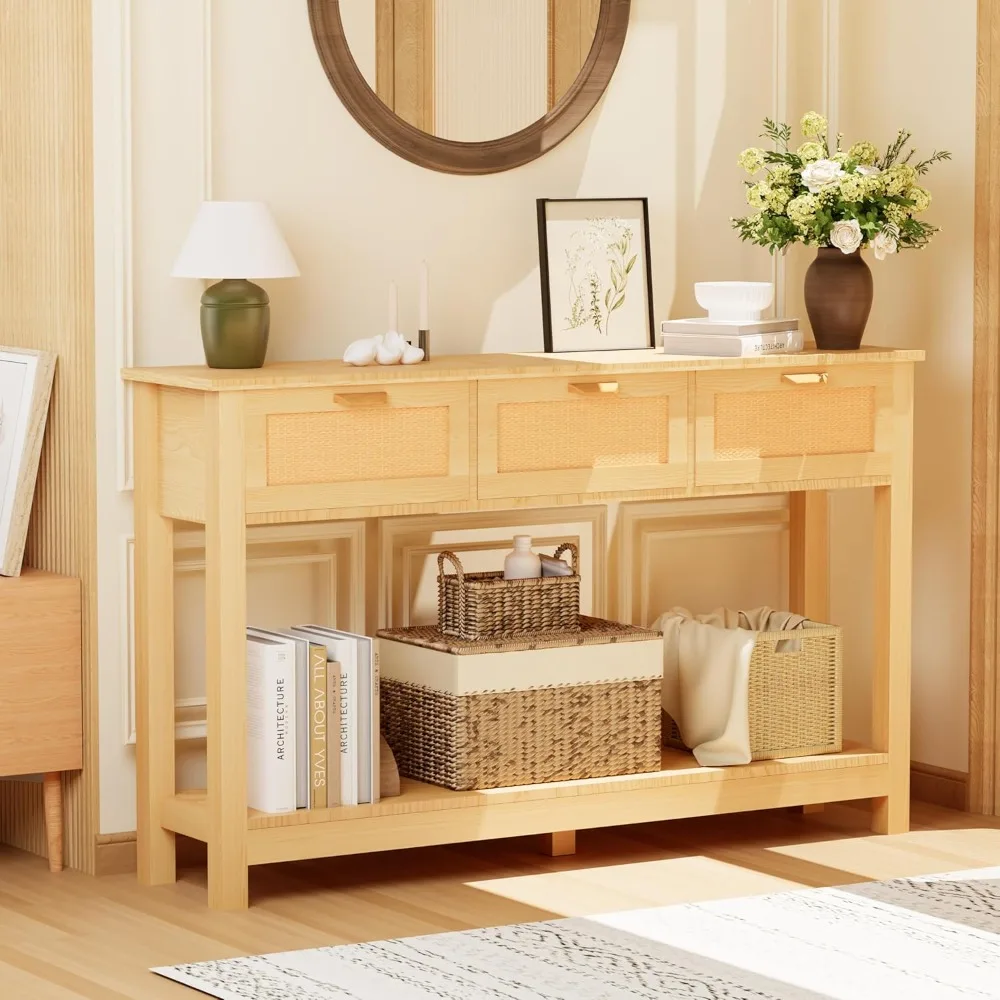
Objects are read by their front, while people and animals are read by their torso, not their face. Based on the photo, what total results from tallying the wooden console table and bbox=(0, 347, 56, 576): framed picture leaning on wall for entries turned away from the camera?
0

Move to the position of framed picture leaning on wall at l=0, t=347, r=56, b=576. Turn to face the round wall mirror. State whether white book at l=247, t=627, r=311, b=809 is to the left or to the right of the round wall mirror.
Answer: right

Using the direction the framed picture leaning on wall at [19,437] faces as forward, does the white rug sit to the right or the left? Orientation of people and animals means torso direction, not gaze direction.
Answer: on its left

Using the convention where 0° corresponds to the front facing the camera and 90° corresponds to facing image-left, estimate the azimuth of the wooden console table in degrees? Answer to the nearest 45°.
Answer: approximately 315°

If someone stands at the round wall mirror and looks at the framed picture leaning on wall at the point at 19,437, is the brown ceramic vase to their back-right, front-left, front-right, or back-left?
back-left
